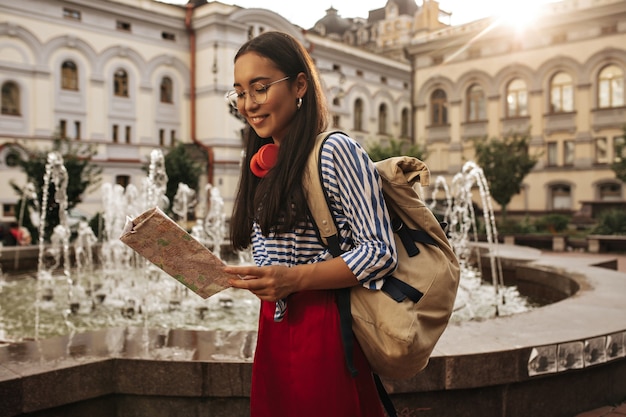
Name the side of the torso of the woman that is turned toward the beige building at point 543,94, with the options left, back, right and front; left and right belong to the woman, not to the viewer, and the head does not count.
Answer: back

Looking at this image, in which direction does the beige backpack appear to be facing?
to the viewer's right

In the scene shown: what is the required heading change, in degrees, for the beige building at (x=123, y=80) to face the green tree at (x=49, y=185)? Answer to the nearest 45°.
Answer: approximately 45° to its right

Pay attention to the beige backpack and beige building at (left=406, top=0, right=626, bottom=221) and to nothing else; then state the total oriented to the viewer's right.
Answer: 1

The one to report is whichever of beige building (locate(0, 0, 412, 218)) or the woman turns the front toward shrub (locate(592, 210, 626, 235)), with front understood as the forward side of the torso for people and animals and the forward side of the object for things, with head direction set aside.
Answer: the beige building

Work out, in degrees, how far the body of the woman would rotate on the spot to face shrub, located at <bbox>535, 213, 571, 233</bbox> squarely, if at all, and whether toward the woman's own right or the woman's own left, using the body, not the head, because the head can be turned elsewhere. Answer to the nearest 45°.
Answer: approximately 180°

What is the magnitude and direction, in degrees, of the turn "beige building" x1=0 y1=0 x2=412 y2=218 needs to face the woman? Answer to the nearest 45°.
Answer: approximately 45° to its right

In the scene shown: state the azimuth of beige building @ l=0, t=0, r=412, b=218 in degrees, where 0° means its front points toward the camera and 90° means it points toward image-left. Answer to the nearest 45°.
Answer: approximately 315°

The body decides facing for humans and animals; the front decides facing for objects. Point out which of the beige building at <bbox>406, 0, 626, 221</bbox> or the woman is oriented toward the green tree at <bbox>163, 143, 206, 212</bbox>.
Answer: the beige building

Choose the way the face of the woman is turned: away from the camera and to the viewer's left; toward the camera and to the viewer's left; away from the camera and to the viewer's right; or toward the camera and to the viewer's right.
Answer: toward the camera and to the viewer's left
